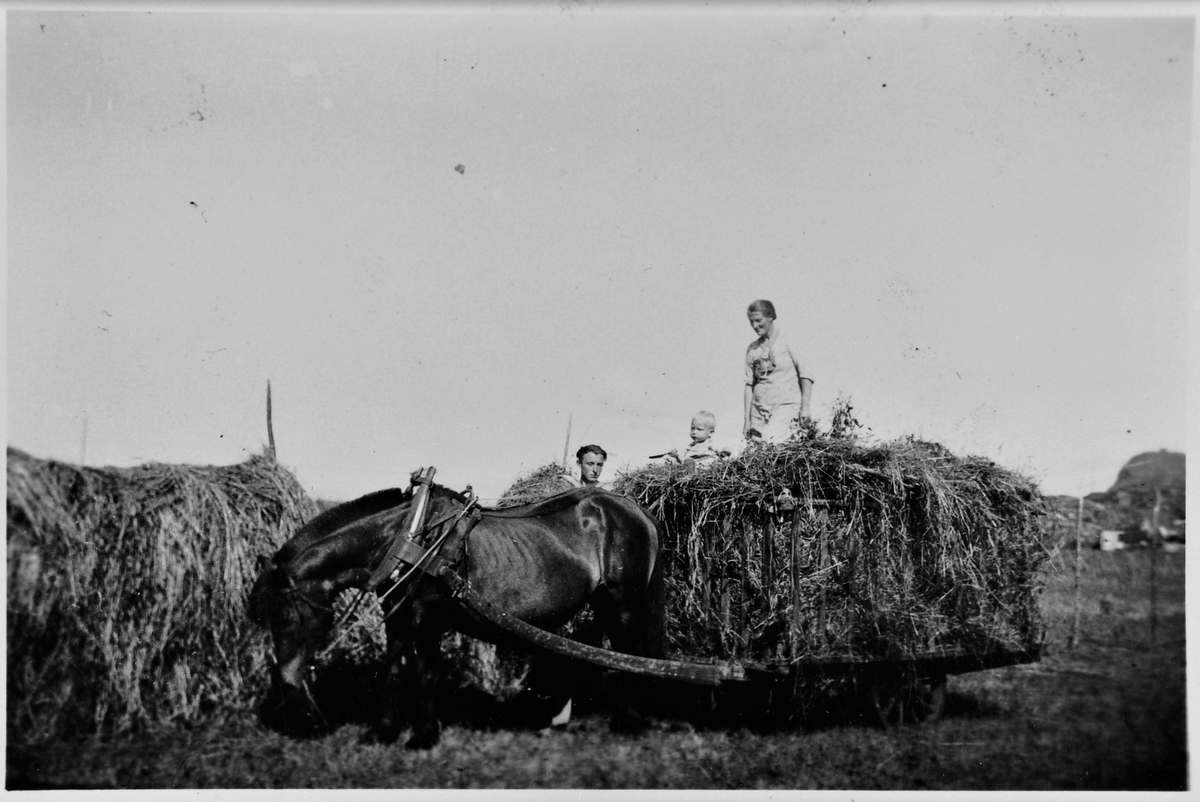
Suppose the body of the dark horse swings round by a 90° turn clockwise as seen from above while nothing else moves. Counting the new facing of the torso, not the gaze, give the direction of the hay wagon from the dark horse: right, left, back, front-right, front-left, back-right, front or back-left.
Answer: right

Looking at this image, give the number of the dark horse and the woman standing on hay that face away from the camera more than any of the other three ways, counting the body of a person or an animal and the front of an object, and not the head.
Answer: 0

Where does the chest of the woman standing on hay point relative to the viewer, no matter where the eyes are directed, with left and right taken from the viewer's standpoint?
facing the viewer and to the left of the viewer

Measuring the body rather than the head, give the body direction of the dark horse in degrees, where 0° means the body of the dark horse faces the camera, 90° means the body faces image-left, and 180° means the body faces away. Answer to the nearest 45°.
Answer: approximately 90°

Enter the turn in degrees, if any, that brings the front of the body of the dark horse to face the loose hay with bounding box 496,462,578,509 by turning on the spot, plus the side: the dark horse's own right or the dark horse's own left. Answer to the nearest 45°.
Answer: approximately 90° to the dark horse's own right

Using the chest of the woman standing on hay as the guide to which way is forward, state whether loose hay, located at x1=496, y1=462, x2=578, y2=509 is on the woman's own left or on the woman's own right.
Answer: on the woman's own right
